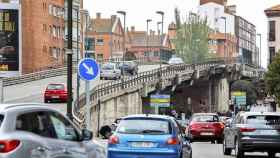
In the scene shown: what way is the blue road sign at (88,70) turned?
toward the camera

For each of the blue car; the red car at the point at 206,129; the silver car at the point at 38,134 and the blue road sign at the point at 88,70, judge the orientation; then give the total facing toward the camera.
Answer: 1

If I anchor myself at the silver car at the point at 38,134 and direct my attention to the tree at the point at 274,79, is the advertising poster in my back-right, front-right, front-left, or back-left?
front-left

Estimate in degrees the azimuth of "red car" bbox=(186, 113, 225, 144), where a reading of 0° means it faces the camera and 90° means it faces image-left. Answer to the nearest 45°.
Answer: approximately 180°

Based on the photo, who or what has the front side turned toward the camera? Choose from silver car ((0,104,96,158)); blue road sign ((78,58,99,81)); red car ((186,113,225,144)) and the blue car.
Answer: the blue road sign

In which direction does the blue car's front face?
away from the camera

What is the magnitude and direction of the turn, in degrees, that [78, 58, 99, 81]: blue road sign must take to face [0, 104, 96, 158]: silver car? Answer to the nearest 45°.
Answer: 0° — it already faces it

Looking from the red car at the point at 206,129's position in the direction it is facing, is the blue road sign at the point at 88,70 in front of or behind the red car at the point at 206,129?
behind

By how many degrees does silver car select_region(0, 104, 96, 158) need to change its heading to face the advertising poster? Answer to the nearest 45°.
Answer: approximately 45° to its left

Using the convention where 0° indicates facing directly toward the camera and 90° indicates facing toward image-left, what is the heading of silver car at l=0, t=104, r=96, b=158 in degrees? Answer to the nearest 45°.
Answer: approximately 225°

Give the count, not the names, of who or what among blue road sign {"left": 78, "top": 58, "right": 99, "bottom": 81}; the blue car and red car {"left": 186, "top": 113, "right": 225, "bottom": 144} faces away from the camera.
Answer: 2

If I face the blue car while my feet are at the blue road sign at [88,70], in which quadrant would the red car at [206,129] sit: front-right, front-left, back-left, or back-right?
back-left

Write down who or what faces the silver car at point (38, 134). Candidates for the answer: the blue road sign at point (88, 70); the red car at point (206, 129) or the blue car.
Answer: the blue road sign

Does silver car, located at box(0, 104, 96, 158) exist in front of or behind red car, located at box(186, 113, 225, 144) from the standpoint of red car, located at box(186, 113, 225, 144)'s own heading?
behind
